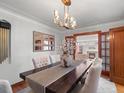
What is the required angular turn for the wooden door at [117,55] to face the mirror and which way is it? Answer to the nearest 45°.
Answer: approximately 45° to its right

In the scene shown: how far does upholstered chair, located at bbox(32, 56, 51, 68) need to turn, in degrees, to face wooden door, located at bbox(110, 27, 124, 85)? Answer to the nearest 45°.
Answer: approximately 45° to its left

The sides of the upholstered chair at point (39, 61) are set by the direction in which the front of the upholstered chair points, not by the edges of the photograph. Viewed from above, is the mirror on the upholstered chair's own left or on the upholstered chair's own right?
on the upholstered chair's own left

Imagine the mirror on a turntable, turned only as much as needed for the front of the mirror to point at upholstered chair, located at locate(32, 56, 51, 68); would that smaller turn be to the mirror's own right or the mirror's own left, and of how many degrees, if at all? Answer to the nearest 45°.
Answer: approximately 45° to the mirror's own right

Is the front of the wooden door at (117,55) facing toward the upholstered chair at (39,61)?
yes

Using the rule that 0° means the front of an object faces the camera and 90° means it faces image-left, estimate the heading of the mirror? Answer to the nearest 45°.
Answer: approximately 315°

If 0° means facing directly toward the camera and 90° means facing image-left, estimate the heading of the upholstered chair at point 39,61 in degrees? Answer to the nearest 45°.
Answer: approximately 315°

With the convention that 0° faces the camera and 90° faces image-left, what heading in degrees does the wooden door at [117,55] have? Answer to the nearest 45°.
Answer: approximately 45°

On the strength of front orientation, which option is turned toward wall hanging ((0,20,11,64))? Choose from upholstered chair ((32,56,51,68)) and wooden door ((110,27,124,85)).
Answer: the wooden door

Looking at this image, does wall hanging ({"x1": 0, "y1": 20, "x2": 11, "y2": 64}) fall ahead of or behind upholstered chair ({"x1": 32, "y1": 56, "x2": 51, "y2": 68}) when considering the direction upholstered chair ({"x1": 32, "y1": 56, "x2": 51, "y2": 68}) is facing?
behind
